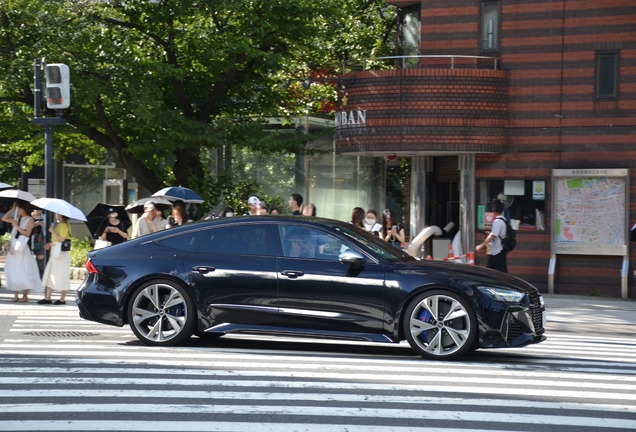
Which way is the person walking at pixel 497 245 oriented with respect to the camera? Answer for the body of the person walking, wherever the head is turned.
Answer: to the viewer's left

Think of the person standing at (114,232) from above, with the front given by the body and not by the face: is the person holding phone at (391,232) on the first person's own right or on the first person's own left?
on the first person's own left

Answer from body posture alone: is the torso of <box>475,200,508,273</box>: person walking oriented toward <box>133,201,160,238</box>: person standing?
yes

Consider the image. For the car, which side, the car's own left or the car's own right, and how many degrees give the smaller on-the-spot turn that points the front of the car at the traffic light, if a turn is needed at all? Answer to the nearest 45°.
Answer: approximately 135° to the car's own left

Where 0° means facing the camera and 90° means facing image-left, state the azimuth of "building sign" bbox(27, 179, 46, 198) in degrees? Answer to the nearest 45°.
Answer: approximately 0°

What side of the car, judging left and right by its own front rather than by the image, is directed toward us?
right
